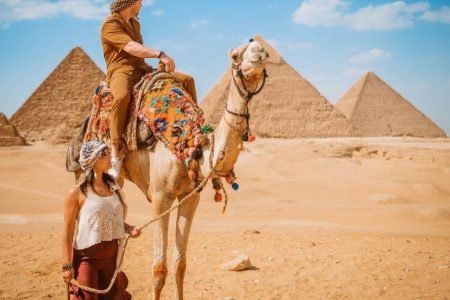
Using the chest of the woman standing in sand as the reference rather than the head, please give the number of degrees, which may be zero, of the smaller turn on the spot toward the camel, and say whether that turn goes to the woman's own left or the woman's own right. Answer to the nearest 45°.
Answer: approximately 90° to the woman's own left

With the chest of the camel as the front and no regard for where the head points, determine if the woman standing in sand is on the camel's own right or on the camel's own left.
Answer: on the camel's own right

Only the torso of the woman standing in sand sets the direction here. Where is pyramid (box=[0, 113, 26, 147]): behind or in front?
behind

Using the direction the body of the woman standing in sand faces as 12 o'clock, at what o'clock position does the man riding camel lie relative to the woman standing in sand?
The man riding camel is roughly at 8 o'clock from the woman standing in sand.

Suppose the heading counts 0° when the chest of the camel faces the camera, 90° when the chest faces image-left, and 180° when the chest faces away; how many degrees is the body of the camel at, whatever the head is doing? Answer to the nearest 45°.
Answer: approximately 315°

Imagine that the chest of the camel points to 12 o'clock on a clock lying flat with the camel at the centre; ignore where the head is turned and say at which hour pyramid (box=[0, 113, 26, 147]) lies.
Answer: The pyramid is roughly at 7 o'clock from the camel.
